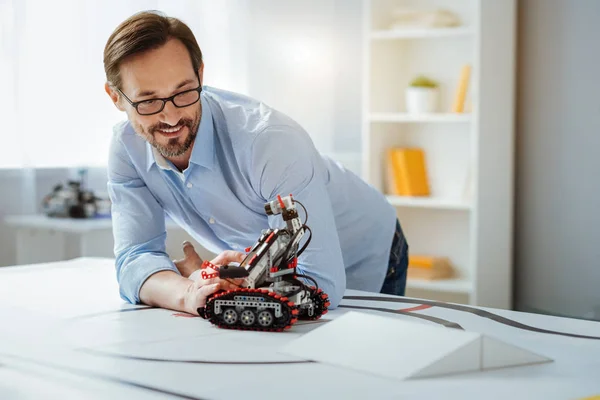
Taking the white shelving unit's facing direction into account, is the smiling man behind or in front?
in front

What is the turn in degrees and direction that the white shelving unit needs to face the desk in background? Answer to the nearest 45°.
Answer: approximately 45° to its right

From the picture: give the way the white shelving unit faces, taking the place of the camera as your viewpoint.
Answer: facing the viewer and to the left of the viewer

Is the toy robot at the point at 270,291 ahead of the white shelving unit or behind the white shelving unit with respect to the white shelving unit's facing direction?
ahead
